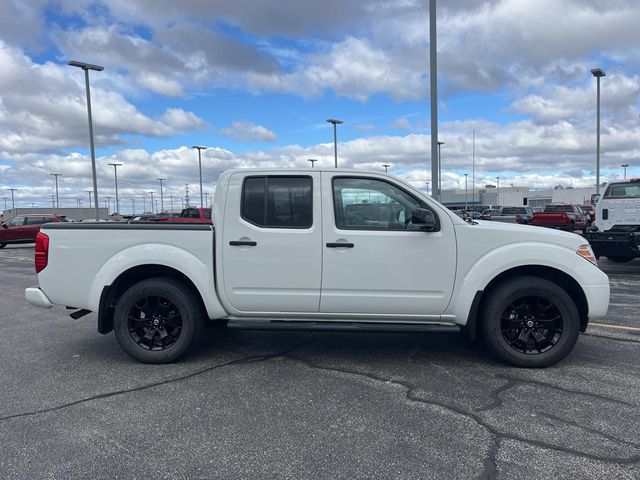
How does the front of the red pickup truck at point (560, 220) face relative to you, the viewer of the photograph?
facing away from the viewer and to the right of the viewer

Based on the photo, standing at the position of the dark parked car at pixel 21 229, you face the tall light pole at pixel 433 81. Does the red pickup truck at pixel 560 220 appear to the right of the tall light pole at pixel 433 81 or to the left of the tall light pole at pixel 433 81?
left

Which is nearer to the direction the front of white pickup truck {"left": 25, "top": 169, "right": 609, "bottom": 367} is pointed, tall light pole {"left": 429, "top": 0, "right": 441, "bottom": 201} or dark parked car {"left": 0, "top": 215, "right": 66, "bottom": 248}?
the tall light pole

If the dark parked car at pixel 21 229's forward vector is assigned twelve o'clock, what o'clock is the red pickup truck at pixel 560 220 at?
The red pickup truck is roughly at 7 o'clock from the dark parked car.

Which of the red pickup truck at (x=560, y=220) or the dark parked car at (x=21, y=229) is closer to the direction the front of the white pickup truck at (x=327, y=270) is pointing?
the red pickup truck

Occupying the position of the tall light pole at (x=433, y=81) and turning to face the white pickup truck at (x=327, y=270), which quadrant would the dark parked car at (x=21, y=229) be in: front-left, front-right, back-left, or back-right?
back-right

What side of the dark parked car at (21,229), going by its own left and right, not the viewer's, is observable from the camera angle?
left

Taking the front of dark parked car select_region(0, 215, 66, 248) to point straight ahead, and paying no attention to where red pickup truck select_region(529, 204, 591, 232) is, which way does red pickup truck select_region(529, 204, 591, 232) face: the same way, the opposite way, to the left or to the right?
the opposite way

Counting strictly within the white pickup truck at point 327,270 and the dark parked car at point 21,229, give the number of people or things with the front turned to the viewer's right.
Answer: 1

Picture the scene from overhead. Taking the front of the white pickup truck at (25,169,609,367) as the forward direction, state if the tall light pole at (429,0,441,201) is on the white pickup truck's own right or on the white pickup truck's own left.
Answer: on the white pickup truck's own left

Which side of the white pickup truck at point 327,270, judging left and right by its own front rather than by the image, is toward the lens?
right

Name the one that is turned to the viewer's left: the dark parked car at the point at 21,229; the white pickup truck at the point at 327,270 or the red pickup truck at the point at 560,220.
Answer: the dark parked car
